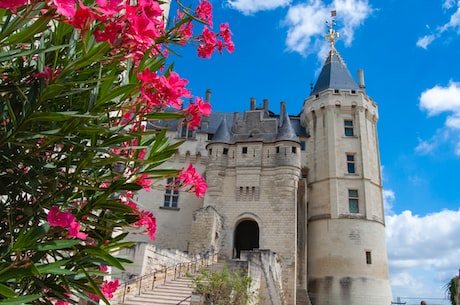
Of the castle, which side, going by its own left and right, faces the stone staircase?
front

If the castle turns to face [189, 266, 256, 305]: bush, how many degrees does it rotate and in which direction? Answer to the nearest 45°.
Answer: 0° — it already faces it

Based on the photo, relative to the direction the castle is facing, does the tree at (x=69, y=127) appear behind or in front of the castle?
in front

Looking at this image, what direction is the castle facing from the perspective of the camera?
toward the camera
